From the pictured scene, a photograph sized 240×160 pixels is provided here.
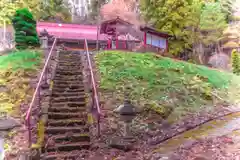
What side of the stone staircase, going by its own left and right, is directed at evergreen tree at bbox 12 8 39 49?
back

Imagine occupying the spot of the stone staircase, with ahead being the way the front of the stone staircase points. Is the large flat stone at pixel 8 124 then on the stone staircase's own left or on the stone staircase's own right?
on the stone staircase's own right

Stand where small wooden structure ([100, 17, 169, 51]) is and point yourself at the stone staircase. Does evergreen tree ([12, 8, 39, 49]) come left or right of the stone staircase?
right

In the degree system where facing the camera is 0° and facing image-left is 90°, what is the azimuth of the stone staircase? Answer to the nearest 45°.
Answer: approximately 0°

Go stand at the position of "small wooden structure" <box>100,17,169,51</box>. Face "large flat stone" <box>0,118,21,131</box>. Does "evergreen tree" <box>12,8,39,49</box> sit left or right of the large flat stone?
right

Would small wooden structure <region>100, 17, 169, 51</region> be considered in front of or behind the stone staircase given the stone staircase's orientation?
behind
